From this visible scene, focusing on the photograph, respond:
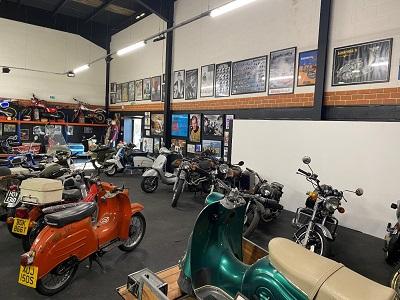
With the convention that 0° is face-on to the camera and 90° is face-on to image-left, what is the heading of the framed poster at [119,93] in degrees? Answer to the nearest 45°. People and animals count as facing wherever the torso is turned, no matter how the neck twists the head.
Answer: approximately 45°

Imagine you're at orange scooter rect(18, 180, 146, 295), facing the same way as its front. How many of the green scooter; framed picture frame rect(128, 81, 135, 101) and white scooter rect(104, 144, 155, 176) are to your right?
1

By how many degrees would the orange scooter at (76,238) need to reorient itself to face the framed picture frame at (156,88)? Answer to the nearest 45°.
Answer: approximately 45° to its left

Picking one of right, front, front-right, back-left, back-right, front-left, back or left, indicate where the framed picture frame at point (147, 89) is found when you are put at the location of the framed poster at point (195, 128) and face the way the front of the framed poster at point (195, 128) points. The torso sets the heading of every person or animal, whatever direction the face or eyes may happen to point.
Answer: right

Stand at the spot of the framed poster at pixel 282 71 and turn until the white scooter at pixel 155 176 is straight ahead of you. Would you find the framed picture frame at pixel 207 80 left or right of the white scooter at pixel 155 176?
right

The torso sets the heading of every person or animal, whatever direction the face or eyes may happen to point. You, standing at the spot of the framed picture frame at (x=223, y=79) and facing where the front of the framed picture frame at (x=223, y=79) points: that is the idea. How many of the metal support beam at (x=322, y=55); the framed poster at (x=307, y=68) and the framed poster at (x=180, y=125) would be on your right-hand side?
1

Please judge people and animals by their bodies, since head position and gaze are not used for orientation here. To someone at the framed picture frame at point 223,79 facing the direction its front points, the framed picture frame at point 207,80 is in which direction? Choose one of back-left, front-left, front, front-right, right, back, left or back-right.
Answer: right

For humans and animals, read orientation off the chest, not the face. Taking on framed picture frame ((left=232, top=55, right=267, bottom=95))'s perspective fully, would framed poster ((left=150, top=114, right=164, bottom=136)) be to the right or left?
on its right

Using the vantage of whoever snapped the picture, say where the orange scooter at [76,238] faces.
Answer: facing away from the viewer and to the right of the viewer

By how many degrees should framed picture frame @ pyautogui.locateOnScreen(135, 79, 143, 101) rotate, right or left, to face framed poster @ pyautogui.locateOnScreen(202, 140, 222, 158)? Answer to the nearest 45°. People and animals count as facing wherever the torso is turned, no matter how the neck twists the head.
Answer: approximately 90° to its left
